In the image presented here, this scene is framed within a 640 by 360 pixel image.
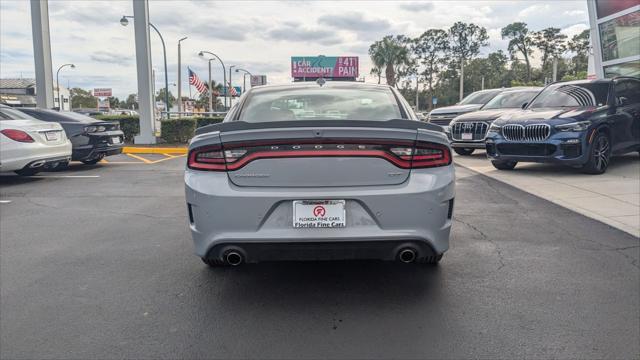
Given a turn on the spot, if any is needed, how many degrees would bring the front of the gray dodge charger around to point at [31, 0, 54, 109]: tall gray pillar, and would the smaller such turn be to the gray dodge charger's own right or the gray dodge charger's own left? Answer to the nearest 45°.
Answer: approximately 45° to the gray dodge charger's own left

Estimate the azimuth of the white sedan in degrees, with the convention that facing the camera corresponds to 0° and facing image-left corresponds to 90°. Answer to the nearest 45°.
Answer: approximately 135°

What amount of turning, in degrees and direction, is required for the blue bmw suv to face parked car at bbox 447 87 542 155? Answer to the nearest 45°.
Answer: approximately 90° to its right

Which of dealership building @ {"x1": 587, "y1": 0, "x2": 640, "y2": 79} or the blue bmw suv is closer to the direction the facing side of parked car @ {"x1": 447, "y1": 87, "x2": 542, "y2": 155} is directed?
the blue bmw suv

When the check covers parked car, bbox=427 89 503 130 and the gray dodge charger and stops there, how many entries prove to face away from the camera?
1

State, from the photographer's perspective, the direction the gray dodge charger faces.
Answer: facing away from the viewer

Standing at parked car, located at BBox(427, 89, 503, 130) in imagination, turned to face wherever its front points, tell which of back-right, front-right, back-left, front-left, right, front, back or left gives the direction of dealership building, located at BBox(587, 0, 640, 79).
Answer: back-left

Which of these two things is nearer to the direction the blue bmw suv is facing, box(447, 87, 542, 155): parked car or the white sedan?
the white sedan
